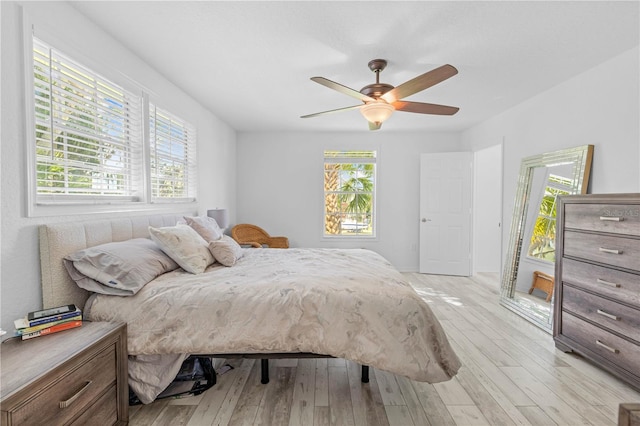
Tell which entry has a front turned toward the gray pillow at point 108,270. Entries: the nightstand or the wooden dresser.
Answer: the wooden dresser

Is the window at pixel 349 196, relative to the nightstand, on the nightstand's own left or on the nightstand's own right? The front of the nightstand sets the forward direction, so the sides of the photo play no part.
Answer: on the nightstand's own left

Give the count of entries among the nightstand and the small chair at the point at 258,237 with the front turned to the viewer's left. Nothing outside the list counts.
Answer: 0

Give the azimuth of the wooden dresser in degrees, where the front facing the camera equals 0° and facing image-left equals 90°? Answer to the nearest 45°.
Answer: approximately 45°

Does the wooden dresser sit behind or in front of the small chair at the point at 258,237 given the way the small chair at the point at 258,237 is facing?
in front

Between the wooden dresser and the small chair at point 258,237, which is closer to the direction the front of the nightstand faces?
the wooden dresser

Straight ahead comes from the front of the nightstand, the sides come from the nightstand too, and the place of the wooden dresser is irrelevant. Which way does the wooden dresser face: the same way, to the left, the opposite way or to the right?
the opposite way

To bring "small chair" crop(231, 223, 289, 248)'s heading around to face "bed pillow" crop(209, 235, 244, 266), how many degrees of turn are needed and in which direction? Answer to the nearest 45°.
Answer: approximately 45° to its right

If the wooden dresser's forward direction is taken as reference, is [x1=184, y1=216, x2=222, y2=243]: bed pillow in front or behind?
in front

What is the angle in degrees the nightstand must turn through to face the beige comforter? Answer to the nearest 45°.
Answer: approximately 45° to its left

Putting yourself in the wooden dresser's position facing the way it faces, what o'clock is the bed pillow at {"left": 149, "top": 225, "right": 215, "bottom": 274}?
The bed pillow is roughly at 12 o'clock from the wooden dresser.

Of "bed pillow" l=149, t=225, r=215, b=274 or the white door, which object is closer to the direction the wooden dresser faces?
the bed pillow
